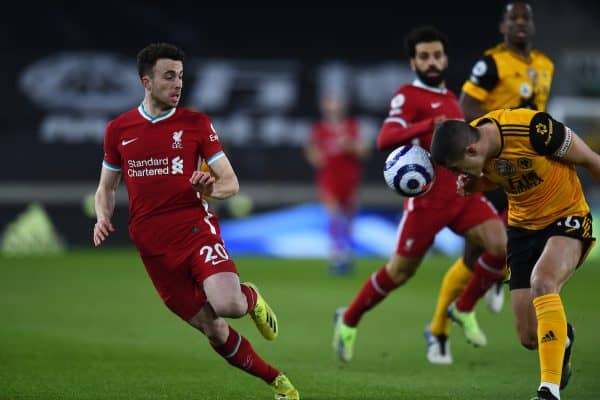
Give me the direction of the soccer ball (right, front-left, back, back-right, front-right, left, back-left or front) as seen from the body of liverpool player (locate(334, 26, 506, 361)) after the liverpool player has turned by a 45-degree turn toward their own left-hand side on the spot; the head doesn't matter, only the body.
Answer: right

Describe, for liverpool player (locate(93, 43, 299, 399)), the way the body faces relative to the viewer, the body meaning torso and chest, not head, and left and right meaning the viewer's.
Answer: facing the viewer

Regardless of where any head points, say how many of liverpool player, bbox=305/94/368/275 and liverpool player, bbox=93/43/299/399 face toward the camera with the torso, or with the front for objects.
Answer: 2

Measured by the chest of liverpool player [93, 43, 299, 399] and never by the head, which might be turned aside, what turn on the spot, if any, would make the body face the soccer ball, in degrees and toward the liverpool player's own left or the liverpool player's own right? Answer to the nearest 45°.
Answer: approximately 90° to the liverpool player's own left

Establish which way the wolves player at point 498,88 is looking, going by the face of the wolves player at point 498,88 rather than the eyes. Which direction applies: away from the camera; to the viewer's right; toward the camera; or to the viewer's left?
toward the camera

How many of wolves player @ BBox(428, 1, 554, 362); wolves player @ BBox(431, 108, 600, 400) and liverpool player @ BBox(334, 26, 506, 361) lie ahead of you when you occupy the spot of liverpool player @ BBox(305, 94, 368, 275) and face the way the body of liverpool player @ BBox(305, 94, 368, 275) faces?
3

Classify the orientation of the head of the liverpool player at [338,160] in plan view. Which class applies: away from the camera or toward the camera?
toward the camera

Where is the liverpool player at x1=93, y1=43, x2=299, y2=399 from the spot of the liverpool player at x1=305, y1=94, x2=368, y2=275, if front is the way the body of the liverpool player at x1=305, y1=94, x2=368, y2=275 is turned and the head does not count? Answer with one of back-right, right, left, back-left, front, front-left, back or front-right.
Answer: front

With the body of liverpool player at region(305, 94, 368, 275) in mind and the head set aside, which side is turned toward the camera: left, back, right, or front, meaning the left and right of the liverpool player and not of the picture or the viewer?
front

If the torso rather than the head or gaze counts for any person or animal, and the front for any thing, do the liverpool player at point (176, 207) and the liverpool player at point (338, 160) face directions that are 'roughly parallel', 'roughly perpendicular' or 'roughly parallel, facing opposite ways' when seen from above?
roughly parallel

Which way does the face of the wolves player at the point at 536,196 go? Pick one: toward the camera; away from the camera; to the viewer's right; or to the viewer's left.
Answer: to the viewer's left
